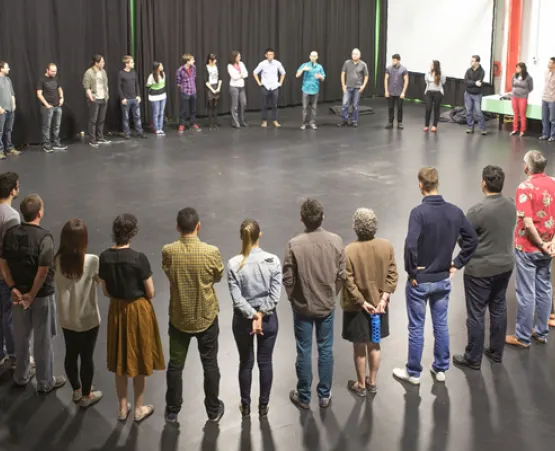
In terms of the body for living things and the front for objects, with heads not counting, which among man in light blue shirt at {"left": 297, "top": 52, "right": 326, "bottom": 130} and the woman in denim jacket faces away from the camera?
the woman in denim jacket

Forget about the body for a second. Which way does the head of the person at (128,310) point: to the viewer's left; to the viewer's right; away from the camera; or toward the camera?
away from the camera

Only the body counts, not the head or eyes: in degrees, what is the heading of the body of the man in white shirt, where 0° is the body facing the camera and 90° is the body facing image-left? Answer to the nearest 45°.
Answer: approximately 0°

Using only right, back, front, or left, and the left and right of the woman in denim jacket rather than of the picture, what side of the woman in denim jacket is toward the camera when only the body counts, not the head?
back

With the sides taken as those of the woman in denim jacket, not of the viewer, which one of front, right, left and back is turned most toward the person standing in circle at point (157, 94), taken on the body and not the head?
front

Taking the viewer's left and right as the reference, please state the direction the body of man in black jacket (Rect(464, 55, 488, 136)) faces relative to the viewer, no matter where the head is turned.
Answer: facing the viewer and to the left of the viewer

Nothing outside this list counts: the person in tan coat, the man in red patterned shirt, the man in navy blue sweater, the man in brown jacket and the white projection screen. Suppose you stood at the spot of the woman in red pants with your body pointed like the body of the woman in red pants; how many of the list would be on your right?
1

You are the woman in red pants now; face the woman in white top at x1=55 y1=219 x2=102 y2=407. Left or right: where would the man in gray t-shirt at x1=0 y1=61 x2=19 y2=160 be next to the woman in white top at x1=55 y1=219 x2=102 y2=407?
right

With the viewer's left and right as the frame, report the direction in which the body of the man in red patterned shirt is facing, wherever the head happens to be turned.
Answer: facing away from the viewer and to the left of the viewer

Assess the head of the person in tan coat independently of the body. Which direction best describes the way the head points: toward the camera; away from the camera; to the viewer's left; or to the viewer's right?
away from the camera

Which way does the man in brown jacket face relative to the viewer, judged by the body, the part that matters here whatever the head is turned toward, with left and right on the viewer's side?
facing away from the viewer

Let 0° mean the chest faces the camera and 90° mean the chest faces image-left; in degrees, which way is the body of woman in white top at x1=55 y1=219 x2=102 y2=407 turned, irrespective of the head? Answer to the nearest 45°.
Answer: approximately 225°

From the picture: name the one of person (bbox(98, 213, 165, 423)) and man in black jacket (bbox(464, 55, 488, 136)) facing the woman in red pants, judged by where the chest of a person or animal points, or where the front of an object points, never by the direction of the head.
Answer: the person

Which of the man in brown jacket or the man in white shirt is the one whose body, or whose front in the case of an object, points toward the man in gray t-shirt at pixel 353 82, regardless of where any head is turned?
the man in brown jacket

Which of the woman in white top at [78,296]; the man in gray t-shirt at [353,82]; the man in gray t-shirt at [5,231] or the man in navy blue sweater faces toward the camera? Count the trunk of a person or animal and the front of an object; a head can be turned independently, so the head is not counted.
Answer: the man in gray t-shirt at [353,82]

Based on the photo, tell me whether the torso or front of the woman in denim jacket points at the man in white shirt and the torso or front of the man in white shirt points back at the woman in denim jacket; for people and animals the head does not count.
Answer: yes

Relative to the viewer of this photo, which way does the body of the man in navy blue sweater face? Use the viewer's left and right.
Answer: facing away from the viewer and to the left of the viewer

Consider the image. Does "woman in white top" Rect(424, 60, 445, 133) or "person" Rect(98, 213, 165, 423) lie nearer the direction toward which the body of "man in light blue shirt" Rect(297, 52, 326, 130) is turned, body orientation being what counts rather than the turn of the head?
the person
